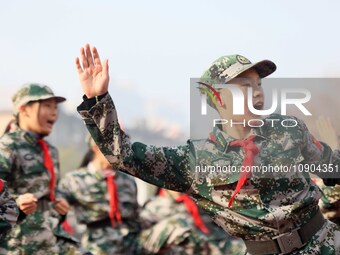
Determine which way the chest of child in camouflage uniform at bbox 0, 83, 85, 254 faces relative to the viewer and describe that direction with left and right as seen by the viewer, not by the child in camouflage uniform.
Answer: facing the viewer and to the right of the viewer

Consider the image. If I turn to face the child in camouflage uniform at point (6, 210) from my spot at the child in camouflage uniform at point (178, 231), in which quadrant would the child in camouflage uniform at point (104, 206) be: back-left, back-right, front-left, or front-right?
front-right

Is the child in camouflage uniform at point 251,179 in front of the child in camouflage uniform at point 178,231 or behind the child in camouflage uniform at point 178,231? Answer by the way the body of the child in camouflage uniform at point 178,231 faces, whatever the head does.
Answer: in front

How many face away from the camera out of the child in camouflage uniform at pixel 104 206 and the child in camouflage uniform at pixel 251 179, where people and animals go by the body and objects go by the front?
0

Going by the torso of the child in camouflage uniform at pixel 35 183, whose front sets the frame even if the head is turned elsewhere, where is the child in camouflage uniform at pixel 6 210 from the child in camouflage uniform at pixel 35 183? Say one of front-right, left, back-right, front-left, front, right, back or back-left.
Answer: front-right

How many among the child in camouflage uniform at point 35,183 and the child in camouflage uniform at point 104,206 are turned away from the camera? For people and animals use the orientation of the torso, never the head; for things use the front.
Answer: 0

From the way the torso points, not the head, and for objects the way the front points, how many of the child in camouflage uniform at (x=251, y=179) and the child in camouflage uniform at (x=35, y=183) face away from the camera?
0

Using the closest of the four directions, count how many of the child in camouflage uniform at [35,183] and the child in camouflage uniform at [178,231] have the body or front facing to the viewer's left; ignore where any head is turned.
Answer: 0

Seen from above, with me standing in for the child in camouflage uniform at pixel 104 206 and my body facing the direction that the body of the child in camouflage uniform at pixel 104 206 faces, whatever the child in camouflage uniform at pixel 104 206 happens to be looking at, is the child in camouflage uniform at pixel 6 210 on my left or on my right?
on my right
